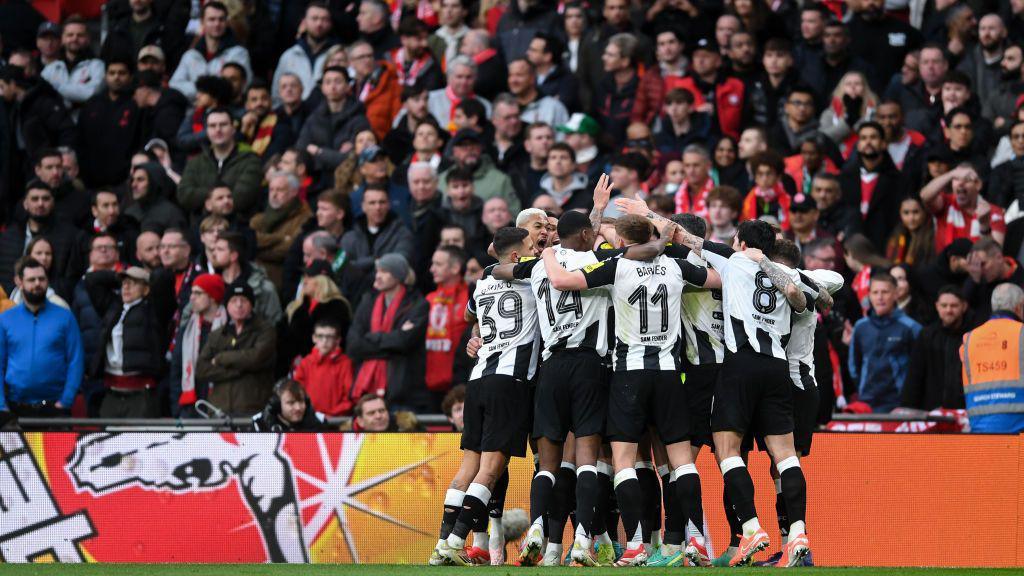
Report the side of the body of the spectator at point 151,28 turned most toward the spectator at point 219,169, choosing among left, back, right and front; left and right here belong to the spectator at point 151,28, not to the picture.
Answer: front

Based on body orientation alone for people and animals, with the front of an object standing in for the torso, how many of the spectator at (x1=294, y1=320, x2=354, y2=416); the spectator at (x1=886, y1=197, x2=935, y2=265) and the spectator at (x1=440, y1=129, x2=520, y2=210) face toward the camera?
3

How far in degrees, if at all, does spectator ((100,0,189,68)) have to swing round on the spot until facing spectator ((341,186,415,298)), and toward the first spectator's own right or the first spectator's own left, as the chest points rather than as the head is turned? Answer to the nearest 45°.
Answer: approximately 45° to the first spectator's own left

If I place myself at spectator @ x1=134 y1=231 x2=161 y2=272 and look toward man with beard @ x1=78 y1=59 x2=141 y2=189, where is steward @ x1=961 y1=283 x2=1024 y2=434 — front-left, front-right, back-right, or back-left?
back-right

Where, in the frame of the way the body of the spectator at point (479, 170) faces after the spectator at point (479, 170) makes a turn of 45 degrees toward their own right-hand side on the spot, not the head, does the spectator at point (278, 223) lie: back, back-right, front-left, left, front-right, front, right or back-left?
front-right

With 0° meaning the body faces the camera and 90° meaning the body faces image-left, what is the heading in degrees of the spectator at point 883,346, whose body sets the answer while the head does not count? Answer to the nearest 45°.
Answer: approximately 0°

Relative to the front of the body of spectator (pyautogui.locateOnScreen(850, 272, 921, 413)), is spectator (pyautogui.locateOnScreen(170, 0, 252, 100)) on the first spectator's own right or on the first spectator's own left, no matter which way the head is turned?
on the first spectator's own right

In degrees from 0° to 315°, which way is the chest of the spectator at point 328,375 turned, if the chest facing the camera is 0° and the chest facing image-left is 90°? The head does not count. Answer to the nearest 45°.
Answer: approximately 0°

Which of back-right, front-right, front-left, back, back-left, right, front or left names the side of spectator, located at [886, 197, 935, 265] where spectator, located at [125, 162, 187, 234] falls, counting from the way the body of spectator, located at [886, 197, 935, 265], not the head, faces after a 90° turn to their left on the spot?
back

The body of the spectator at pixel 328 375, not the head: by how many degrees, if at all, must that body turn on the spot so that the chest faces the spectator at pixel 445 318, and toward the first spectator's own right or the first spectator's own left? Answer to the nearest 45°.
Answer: approximately 90° to the first spectator's own left
